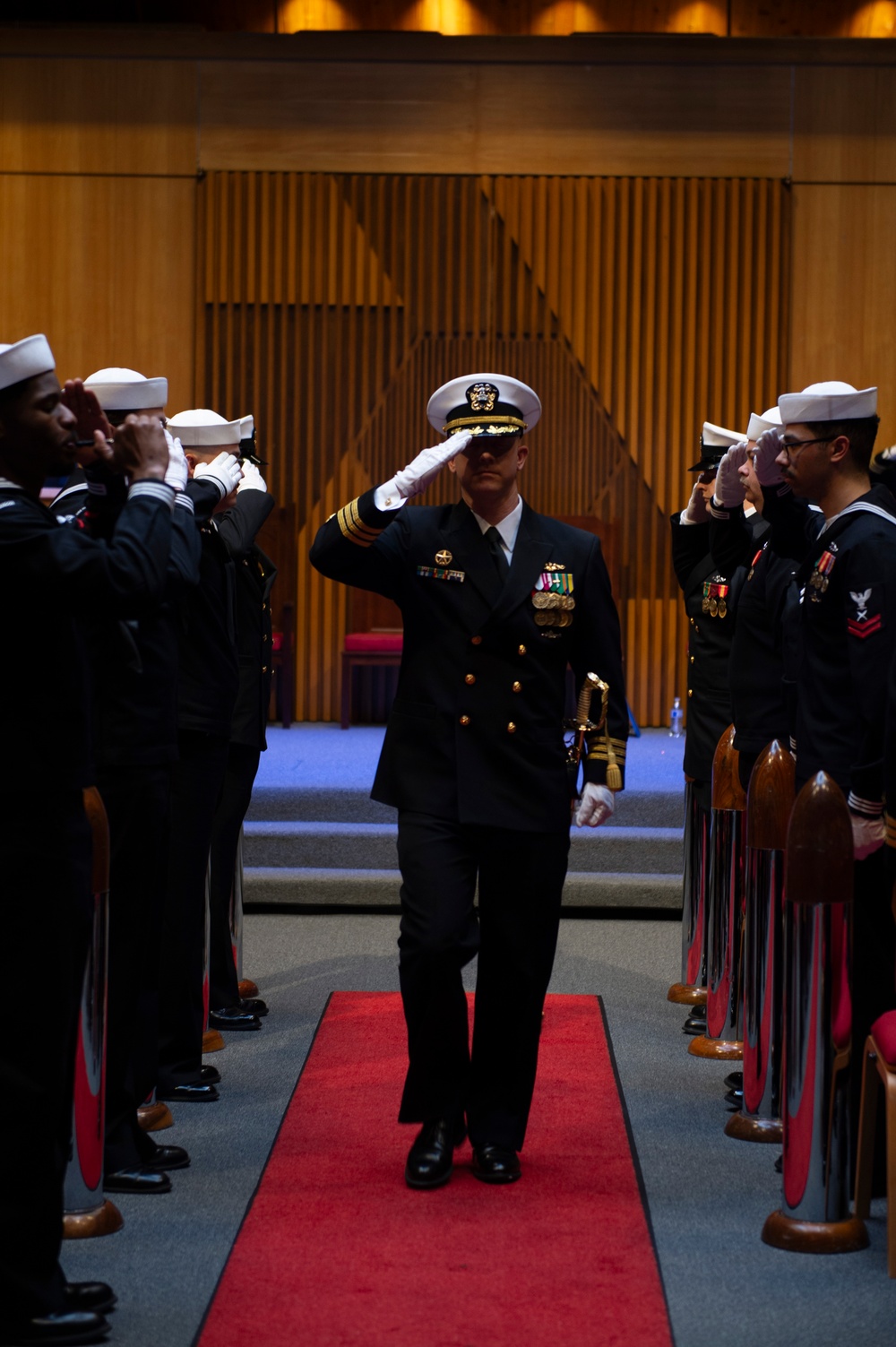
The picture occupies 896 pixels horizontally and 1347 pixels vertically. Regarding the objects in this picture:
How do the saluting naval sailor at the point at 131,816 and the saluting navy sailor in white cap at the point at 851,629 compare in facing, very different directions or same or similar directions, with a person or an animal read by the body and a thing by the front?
very different directions

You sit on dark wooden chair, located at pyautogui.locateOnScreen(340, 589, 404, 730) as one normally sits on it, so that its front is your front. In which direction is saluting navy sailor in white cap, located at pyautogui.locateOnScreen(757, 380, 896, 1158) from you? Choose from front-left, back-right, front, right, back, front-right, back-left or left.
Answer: front

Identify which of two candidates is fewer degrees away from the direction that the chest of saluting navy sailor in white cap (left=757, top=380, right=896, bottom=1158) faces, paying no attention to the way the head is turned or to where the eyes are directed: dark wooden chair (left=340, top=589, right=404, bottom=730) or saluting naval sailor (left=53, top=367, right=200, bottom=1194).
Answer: the saluting naval sailor

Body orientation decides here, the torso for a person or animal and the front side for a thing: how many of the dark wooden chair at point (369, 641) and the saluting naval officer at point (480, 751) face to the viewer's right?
0

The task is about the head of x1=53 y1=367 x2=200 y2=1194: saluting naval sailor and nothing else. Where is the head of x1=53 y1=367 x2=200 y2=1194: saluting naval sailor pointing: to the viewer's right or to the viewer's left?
to the viewer's right

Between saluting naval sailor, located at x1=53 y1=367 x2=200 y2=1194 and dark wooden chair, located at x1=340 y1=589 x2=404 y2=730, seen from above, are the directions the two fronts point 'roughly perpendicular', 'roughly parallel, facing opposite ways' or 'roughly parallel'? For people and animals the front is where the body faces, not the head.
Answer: roughly perpendicular

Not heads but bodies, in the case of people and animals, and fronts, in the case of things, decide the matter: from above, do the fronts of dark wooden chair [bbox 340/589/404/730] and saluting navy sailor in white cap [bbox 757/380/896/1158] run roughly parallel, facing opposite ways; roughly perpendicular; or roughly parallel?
roughly perpendicular

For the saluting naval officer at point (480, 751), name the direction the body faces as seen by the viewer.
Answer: toward the camera

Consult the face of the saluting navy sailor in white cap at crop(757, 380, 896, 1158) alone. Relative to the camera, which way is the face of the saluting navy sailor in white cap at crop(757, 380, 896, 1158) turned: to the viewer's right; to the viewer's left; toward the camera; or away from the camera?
to the viewer's left

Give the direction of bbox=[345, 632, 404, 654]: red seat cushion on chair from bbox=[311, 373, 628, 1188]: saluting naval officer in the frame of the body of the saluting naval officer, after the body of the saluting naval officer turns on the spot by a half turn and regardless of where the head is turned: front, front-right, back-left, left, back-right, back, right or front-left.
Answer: front

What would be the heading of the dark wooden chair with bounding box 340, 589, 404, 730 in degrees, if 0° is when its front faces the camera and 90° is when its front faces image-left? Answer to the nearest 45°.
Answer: approximately 0°

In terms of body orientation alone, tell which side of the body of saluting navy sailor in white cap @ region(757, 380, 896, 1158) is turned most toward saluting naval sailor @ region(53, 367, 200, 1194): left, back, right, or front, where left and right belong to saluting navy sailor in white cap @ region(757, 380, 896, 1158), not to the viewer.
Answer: front
